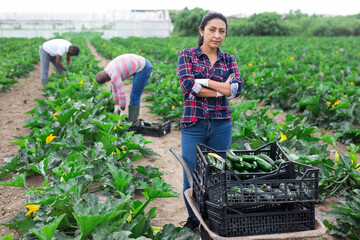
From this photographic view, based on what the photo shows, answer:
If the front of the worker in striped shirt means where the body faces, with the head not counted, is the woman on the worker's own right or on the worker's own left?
on the worker's own left

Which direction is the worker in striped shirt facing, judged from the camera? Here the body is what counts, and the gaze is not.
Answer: to the viewer's left

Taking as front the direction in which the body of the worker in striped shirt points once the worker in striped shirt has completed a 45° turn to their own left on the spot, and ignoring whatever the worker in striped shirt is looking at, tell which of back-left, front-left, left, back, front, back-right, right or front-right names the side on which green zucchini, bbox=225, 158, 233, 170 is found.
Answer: front-left

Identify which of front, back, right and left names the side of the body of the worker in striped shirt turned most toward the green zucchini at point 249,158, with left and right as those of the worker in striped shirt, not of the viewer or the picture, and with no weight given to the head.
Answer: left

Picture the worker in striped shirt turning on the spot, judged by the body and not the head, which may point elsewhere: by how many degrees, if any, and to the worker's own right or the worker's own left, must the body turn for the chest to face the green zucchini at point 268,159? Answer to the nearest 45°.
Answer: approximately 90° to the worker's own left

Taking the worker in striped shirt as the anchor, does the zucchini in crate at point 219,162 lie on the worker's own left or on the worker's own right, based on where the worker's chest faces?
on the worker's own left

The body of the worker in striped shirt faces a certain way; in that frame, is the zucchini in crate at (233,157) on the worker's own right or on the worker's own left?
on the worker's own left

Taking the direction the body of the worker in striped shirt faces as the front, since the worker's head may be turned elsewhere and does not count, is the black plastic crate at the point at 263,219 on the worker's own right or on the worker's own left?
on the worker's own left
